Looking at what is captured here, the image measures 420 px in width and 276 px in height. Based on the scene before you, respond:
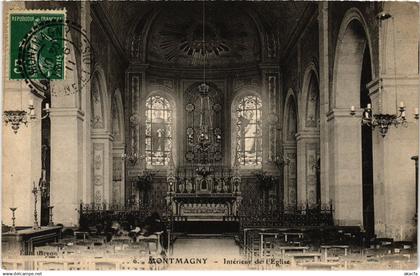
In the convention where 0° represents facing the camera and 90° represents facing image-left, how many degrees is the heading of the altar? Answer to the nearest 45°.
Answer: approximately 0°

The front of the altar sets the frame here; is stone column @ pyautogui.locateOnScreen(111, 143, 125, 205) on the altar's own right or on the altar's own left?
on the altar's own right
